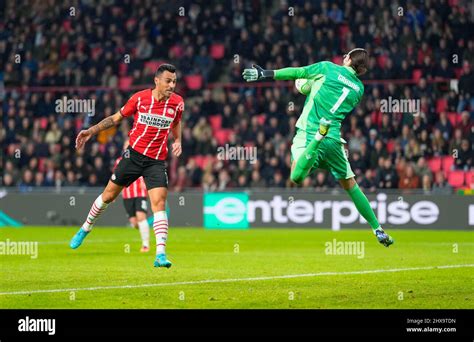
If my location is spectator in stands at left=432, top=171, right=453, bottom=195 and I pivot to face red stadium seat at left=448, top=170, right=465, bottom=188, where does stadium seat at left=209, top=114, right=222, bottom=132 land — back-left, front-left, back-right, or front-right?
back-left

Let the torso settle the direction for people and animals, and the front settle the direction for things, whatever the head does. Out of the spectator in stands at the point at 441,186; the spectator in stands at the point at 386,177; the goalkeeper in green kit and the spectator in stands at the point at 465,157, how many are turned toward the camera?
3

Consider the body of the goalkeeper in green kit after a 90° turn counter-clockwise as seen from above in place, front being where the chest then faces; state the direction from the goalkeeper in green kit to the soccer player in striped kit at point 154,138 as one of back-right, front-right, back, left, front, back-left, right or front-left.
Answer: front-right

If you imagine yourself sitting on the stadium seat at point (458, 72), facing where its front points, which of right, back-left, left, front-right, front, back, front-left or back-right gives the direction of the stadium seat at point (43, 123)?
right

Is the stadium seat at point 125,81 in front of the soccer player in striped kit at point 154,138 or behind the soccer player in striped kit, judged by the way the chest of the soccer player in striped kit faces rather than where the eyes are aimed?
behind

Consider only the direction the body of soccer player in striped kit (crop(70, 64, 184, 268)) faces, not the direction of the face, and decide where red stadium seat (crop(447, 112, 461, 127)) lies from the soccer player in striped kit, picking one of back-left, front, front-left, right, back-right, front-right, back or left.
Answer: back-left

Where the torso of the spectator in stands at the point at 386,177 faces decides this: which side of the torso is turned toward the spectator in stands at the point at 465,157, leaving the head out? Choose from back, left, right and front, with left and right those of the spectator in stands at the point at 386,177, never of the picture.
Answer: left

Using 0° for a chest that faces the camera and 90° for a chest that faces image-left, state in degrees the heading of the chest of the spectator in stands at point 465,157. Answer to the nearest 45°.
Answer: approximately 0°

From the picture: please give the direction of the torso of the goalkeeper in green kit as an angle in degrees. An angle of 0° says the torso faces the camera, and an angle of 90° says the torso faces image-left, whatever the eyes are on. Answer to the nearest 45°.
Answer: approximately 135°
